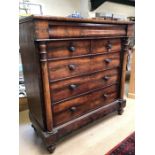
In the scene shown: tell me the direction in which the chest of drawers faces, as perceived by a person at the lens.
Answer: facing the viewer and to the right of the viewer
